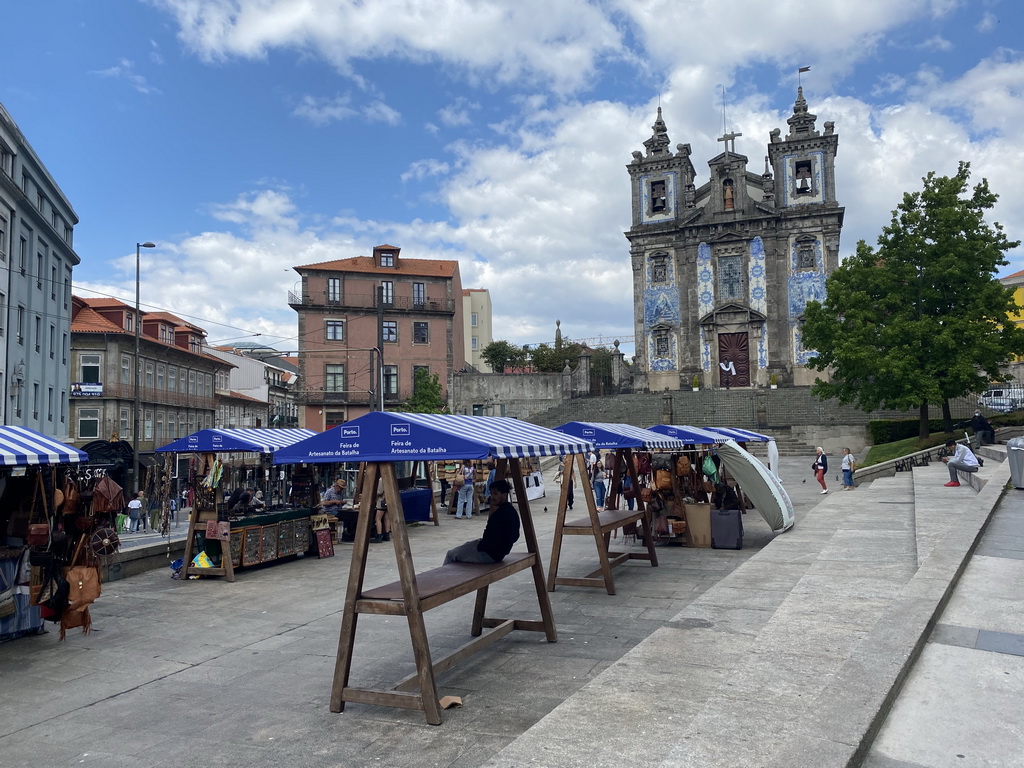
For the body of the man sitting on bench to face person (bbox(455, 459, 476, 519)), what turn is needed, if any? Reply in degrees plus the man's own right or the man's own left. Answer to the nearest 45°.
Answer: approximately 90° to the man's own right

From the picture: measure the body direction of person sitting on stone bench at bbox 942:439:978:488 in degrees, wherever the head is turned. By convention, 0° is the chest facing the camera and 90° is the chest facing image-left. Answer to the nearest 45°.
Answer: approximately 90°

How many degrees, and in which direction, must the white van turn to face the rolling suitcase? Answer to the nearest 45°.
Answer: approximately 90° to its left

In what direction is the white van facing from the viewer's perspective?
to the viewer's left

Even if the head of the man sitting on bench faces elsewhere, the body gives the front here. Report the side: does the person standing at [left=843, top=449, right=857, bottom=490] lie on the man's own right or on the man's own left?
on the man's own right

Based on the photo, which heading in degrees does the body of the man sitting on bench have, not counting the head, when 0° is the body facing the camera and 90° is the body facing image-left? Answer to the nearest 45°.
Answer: approximately 90°

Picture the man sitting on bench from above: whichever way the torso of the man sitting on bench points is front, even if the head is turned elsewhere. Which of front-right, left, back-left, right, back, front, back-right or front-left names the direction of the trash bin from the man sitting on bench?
back-right

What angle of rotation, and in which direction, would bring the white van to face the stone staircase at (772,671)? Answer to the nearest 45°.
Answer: approximately 90° to its left

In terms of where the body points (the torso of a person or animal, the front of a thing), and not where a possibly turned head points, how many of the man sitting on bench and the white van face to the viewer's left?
2
